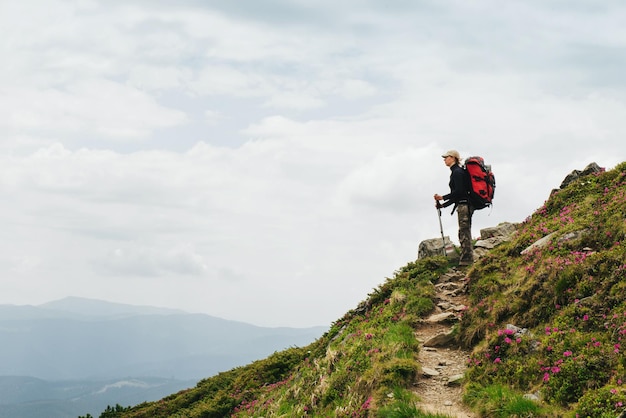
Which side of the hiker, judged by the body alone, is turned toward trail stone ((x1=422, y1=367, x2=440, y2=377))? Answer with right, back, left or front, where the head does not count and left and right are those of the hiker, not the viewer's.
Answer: left

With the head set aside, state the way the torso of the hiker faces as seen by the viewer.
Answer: to the viewer's left

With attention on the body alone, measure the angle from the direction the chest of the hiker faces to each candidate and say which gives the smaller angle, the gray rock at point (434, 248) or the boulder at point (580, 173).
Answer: the gray rock

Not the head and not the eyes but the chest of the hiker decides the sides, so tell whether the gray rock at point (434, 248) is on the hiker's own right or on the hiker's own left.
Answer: on the hiker's own right

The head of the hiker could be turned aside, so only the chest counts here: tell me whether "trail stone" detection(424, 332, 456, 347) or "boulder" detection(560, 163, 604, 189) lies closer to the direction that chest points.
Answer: the trail stone

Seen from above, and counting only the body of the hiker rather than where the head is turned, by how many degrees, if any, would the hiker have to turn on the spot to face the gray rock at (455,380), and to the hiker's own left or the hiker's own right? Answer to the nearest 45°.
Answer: approximately 90° to the hiker's own left

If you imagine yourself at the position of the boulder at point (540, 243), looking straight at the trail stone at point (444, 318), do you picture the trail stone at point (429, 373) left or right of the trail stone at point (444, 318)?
left

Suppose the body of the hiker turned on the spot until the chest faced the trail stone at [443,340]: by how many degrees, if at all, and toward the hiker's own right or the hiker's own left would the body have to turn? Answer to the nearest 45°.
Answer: approximately 90° to the hiker's own left

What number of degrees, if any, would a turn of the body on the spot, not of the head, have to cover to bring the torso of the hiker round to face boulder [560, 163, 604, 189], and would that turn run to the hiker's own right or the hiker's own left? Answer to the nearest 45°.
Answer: approximately 135° to the hiker's own right
